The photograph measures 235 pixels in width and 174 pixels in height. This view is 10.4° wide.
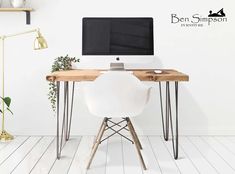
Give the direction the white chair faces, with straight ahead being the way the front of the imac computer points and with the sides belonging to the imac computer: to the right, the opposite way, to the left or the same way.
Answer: the opposite way

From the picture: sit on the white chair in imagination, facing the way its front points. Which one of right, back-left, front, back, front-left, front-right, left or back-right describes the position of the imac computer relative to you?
front

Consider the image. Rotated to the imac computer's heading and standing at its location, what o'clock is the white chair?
The white chair is roughly at 12 o'clock from the imac computer.

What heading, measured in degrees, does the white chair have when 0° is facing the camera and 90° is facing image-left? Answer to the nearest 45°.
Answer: approximately 180°

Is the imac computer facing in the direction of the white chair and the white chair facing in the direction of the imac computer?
yes

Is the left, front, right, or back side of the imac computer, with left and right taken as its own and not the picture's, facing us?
front

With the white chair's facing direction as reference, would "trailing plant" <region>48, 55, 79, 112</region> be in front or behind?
in front
